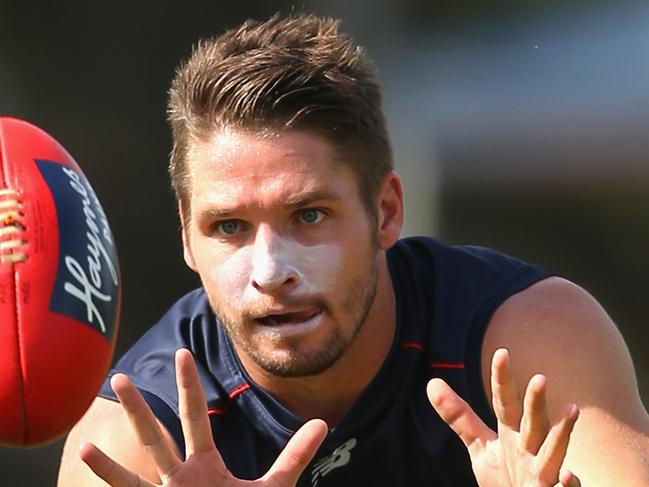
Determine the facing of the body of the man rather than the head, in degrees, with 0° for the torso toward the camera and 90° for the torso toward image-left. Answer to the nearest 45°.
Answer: approximately 0°

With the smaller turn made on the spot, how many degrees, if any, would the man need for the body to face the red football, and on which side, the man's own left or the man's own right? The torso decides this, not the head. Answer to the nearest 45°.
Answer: approximately 45° to the man's own right
